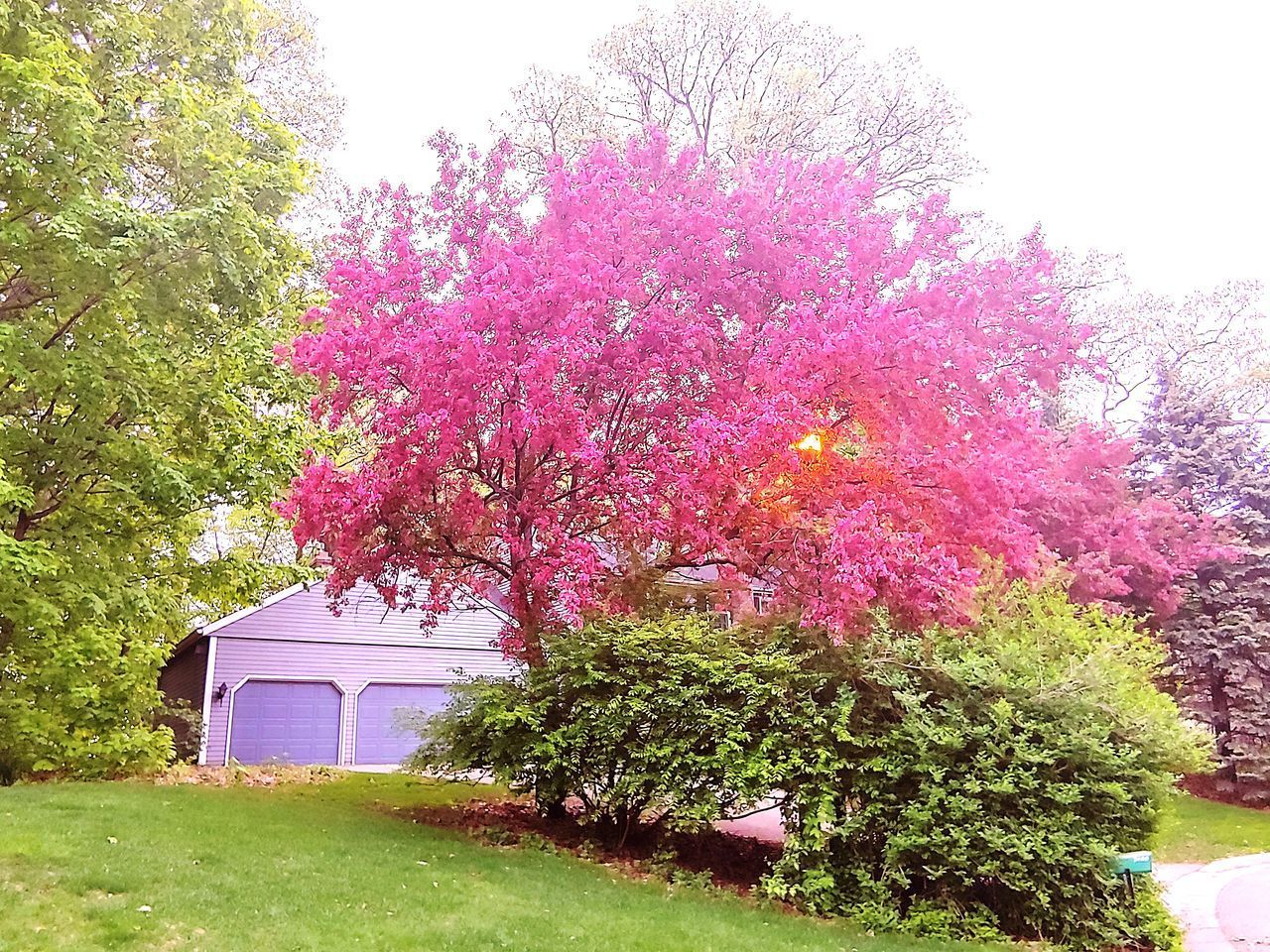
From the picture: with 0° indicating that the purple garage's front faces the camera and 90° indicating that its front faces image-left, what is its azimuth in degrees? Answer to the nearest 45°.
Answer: approximately 0°

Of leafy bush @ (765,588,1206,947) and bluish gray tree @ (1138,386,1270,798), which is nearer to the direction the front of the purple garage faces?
the leafy bush

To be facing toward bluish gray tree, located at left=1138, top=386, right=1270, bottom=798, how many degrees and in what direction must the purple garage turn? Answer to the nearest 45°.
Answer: approximately 90° to its left

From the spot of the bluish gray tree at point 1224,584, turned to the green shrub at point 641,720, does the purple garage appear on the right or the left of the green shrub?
right

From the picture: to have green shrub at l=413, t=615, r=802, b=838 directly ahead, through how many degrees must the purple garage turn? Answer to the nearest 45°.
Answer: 0° — it already faces it

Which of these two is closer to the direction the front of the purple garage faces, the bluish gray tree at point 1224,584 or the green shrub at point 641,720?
the green shrub
